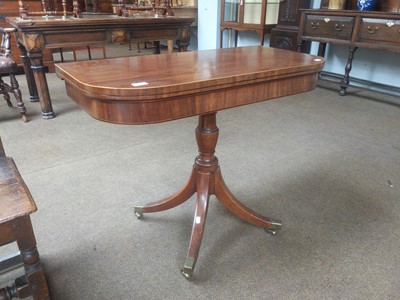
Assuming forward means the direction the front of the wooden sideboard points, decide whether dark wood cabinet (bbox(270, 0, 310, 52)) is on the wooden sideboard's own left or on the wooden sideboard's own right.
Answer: on the wooden sideboard's own right

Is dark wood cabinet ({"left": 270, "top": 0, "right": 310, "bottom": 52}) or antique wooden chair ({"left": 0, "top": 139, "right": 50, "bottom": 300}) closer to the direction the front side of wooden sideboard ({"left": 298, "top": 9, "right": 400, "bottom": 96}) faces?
the antique wooden chair

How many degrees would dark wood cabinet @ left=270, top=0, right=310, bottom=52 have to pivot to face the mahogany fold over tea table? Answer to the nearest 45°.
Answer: approximately 45° to its left

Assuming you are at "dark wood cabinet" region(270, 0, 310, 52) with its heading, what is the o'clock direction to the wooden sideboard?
The wooden sideboard is roughly at 9 o'clock from the dark wood cabinet.

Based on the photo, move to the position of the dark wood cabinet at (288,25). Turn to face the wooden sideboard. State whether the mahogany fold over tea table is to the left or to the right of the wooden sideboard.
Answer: right

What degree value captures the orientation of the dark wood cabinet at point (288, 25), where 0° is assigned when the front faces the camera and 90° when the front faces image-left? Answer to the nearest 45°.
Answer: approximately 45°

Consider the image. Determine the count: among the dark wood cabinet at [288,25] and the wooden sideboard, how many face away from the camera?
0

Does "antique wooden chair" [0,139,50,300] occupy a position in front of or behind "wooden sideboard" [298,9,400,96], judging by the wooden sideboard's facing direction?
in front

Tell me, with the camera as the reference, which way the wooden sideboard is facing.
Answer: facing the viewer and to the left of the viewer
